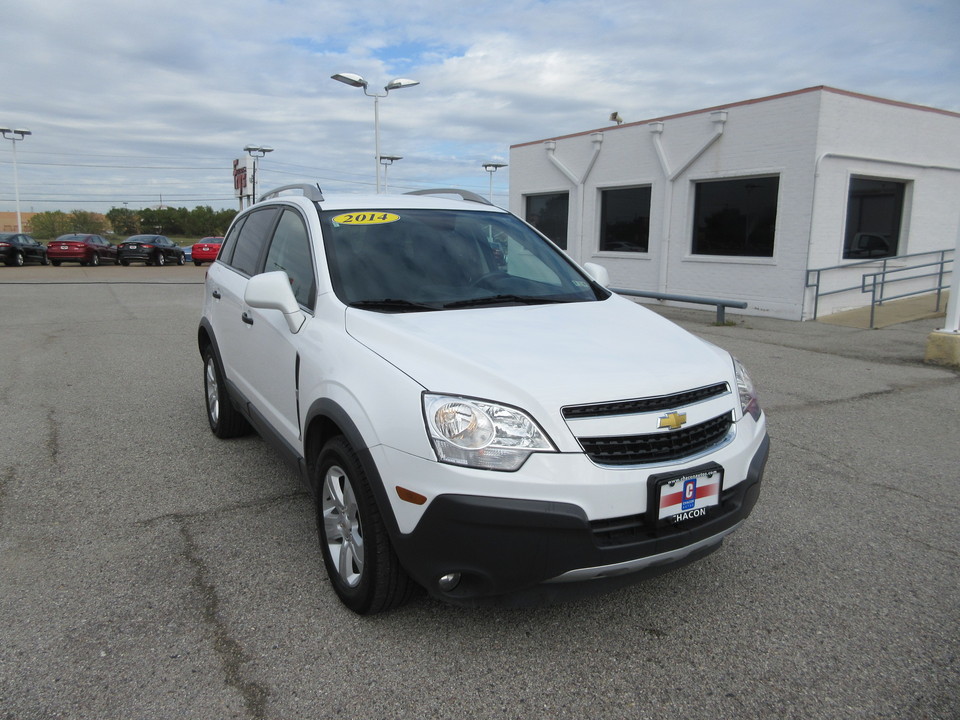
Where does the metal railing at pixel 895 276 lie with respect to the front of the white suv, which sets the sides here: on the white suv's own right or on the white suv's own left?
on the white suv's own left

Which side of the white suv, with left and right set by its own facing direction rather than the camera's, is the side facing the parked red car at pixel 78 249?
back

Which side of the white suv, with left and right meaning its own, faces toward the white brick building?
left

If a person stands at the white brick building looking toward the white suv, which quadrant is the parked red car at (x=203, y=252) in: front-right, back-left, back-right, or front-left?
back-right
